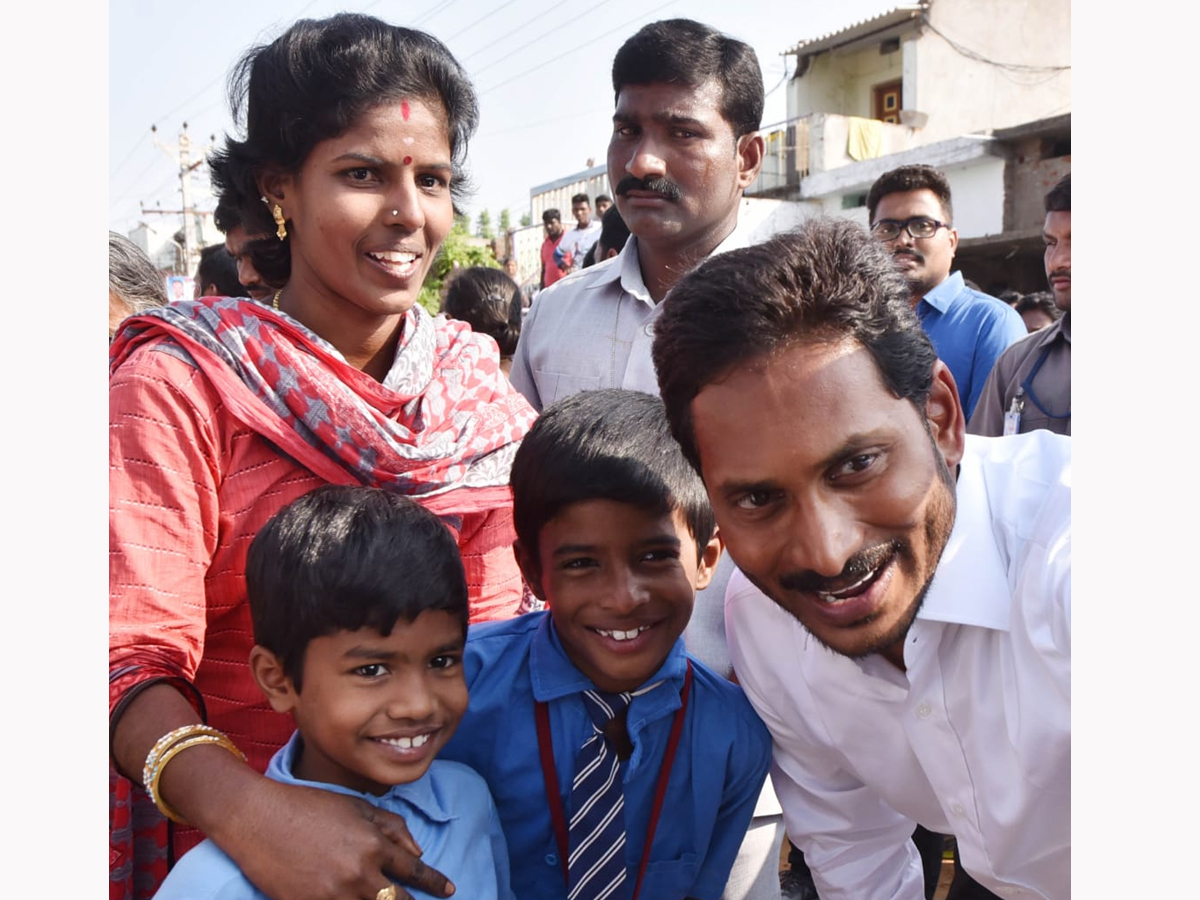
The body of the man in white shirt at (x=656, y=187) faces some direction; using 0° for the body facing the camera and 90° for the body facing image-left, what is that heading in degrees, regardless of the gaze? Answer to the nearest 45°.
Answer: approximately 45°

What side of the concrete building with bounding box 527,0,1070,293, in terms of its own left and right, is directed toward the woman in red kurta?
front

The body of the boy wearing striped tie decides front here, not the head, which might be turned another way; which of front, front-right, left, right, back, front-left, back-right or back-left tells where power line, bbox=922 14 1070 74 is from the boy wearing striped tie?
back-left

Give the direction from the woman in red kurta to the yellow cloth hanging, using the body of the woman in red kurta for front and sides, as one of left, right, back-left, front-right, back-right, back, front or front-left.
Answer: left

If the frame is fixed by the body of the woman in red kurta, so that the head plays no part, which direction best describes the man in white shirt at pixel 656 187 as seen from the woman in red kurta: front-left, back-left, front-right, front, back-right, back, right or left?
left

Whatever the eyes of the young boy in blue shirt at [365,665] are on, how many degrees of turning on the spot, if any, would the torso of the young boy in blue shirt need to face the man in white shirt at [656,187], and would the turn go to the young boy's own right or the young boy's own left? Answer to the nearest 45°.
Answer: approximately 90° to the young boy's own left

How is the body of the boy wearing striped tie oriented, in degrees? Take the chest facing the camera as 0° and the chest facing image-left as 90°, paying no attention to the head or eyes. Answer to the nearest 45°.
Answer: approximately 0°

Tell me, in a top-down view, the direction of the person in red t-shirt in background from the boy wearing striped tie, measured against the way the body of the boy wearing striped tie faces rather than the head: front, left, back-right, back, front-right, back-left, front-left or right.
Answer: back

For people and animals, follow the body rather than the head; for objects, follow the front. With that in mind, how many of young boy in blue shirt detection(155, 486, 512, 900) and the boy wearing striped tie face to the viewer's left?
0

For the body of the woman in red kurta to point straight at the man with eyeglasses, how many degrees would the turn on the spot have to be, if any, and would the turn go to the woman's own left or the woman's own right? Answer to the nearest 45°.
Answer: approximately 90° to the woman's own left
